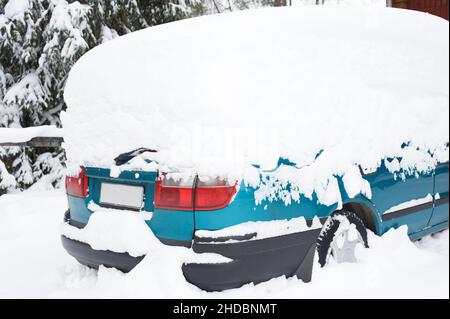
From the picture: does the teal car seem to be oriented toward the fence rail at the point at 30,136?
no

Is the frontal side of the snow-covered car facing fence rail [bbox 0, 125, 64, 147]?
no

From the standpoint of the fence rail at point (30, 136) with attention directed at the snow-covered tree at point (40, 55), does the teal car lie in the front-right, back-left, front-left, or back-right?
back-right

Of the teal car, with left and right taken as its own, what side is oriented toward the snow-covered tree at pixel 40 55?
left

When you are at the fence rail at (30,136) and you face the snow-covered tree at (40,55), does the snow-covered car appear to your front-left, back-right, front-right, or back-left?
back-right

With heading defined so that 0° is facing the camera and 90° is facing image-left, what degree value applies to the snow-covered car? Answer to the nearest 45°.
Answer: approximately 225°

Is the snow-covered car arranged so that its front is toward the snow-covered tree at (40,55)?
no
